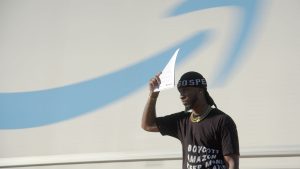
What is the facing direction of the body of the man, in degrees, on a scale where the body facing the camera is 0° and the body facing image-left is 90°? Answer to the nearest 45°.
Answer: approximately 45°
